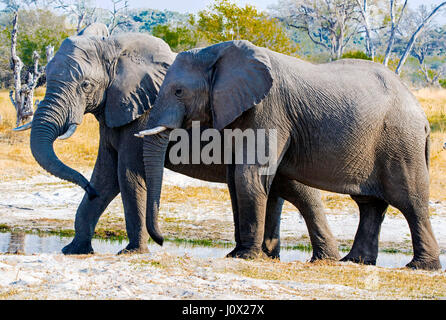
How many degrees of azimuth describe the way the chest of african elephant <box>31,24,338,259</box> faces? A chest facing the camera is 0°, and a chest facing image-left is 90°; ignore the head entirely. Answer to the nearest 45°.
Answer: approximately 90°

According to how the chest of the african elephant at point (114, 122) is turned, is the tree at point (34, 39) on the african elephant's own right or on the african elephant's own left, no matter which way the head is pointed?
on the african elephant's own right

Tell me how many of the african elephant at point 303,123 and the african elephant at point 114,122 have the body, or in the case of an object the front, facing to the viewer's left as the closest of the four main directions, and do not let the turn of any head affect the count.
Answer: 2

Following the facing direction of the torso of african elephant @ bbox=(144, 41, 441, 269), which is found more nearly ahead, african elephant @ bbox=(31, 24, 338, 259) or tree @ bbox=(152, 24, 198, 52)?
the african elephant

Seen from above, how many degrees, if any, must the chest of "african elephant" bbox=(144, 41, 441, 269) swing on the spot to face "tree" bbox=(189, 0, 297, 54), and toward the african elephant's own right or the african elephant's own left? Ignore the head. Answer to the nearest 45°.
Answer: approximately 90° to the african elephant's own right

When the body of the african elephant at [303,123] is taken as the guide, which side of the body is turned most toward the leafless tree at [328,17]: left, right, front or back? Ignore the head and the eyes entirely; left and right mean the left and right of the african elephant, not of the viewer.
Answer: right

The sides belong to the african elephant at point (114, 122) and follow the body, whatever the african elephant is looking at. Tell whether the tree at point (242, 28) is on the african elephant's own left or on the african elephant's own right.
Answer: on the african elephant's own right

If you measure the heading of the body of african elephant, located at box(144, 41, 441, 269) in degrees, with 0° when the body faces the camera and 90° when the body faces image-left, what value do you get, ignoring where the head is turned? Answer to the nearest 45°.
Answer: approximately 90°

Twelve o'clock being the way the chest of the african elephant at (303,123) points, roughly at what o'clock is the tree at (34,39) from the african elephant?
The tree is roughly at 2 o'clock from the african elephant.

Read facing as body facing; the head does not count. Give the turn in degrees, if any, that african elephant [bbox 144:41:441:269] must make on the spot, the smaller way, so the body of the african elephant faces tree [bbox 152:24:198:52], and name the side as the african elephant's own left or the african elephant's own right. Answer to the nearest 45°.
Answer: approximately 90° to the african elephant's own right

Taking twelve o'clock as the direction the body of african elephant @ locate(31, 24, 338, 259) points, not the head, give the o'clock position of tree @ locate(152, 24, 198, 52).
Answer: The tree is roughly at 3 o'clock from the african elephant.
